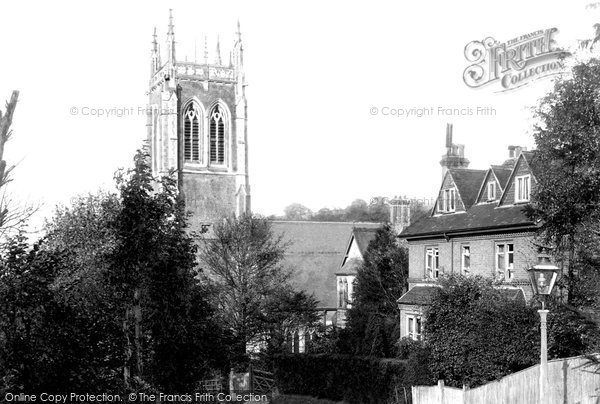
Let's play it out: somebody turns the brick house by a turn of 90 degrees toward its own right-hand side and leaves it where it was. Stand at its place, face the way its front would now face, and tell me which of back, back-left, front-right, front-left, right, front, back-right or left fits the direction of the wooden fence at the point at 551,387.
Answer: back-left

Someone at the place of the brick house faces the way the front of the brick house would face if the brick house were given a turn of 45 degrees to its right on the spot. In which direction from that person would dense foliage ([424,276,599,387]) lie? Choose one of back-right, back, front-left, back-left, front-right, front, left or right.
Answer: left

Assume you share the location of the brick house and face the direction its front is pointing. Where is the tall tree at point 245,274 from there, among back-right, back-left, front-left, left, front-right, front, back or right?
right
